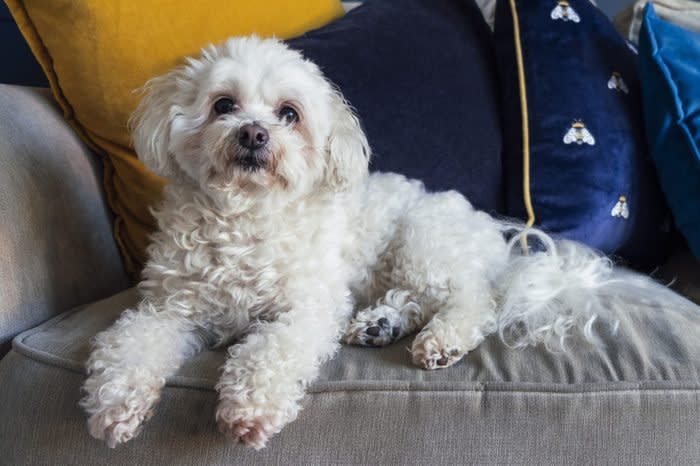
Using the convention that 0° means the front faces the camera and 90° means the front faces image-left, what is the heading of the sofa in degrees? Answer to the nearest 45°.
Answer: approximately 0°

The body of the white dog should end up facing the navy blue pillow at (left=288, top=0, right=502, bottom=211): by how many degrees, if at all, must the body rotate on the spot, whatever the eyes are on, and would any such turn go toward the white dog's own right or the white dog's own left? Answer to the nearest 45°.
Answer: approximately 180°

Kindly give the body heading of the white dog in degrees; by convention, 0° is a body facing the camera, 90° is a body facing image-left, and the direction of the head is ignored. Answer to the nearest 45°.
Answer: approximately 45°

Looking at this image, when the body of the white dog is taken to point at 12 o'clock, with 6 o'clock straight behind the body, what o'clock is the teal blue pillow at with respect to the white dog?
The teal blue pillow is roughly at 7 o'clock from the white dog.
